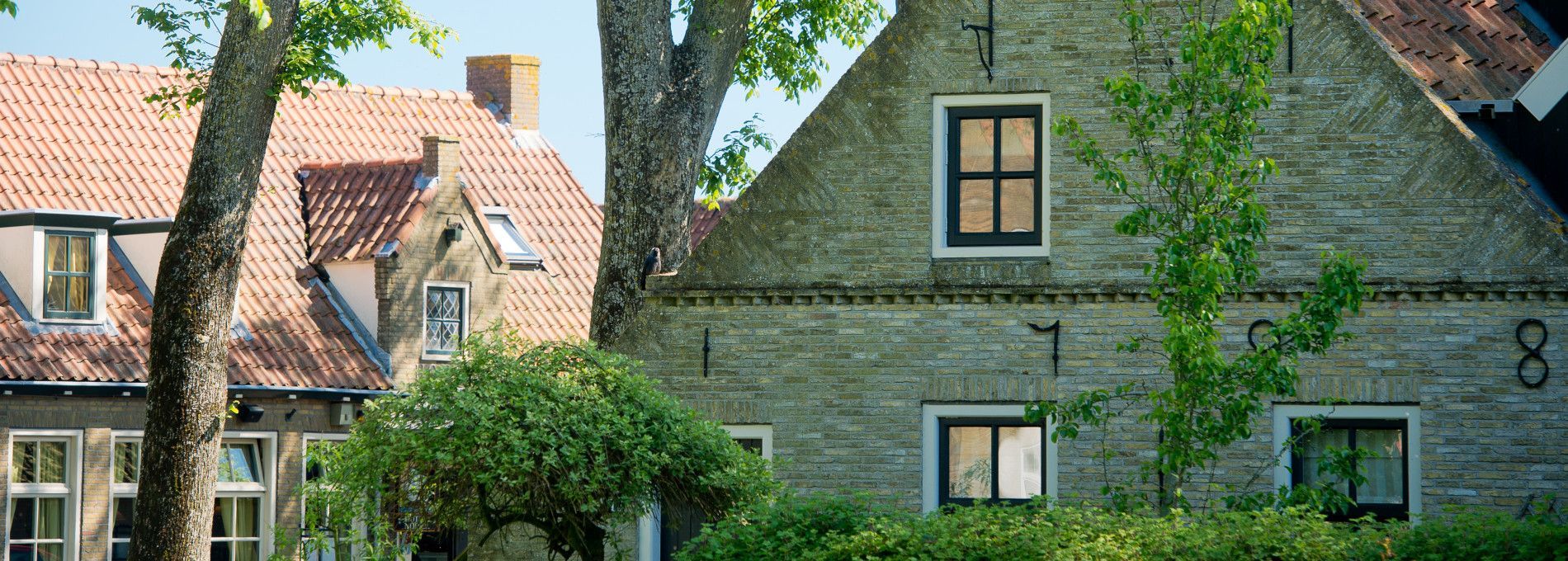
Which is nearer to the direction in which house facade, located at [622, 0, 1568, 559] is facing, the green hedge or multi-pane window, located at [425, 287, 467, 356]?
the green hedge

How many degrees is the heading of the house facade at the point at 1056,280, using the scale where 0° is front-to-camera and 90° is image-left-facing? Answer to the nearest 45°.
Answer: approximately 0°

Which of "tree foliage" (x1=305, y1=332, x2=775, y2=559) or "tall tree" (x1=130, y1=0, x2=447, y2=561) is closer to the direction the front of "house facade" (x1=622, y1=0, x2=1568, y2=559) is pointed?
the tree foliage

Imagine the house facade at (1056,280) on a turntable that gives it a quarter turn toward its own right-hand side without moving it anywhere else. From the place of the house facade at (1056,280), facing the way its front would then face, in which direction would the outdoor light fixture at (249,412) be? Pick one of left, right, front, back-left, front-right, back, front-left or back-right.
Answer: front-right

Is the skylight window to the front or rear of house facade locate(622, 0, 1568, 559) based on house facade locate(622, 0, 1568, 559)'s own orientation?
to the rear

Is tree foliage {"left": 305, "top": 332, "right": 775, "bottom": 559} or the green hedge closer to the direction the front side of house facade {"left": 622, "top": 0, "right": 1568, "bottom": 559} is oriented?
the green hedge

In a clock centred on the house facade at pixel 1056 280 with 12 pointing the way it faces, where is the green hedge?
The green hedge is roughly at 12 o'clock from the house facade.

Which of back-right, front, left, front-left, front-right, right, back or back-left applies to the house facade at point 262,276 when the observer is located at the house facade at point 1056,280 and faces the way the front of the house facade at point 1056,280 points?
back-right

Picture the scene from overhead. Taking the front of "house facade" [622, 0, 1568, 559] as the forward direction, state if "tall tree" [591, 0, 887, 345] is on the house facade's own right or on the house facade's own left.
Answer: on the house facade's own right

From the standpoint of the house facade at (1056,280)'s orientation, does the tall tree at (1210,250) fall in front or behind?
in front

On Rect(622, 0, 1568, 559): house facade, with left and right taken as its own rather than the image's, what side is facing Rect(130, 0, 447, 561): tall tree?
right

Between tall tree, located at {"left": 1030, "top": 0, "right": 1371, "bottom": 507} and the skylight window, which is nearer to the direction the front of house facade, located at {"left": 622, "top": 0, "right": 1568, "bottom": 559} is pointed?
the tall tree
